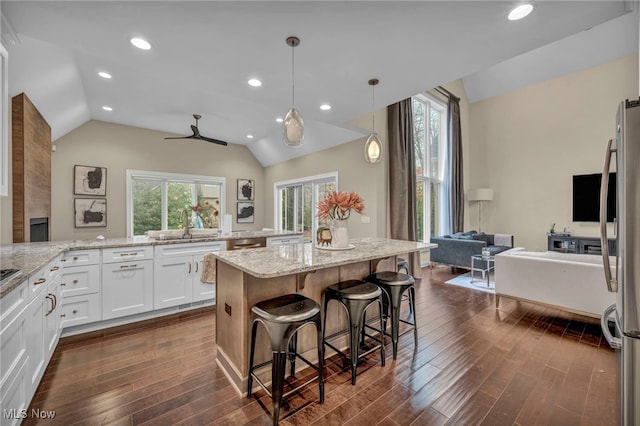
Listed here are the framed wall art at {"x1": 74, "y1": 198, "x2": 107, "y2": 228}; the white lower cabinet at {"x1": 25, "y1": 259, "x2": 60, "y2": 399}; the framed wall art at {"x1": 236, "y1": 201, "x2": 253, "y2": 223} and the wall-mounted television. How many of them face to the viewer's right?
1

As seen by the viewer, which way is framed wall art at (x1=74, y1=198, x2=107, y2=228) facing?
toward the camera

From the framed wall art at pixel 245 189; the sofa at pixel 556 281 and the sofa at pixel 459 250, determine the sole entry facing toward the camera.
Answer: the framed wall art

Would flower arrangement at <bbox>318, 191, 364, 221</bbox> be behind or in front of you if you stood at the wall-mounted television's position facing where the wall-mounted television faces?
in front

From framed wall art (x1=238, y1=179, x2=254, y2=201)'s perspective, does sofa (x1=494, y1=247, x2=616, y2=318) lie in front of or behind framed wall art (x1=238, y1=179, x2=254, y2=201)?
in front

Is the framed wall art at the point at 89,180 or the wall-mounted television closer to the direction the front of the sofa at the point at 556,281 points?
the wall-mounted television

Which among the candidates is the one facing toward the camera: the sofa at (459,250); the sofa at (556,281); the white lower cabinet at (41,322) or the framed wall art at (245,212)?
the framed wall art

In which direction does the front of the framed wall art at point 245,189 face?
toward the camera

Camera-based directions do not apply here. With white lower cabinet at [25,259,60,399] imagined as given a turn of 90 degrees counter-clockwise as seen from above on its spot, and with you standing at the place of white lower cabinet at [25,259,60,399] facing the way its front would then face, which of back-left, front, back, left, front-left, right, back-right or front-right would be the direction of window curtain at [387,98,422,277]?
right

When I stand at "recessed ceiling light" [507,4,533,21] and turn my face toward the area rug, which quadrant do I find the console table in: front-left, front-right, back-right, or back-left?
front-right

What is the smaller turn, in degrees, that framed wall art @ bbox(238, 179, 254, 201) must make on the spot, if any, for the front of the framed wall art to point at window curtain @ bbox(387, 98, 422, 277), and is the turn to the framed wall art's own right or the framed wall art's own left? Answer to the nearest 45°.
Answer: approximately 45° to the framed wall art's own left

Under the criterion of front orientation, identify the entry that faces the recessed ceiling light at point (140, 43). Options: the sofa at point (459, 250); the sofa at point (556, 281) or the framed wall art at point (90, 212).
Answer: the framed wall art

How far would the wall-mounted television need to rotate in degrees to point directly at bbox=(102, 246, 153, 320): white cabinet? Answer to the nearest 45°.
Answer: approximately 45° to its right

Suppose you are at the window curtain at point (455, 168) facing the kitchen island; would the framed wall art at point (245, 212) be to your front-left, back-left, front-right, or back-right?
front-right

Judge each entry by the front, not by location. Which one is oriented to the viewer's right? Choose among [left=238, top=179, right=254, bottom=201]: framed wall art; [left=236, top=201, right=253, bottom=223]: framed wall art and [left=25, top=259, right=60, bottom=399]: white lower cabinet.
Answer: the white lower cabinet

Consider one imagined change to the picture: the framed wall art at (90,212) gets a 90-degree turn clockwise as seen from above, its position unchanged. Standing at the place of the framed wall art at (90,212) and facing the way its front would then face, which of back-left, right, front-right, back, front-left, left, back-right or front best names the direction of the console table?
back-left

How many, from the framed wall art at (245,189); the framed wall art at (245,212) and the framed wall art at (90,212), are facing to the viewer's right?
0

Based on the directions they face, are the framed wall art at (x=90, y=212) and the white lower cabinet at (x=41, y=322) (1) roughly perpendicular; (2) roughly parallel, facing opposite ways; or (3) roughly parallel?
roughly perpendicular
